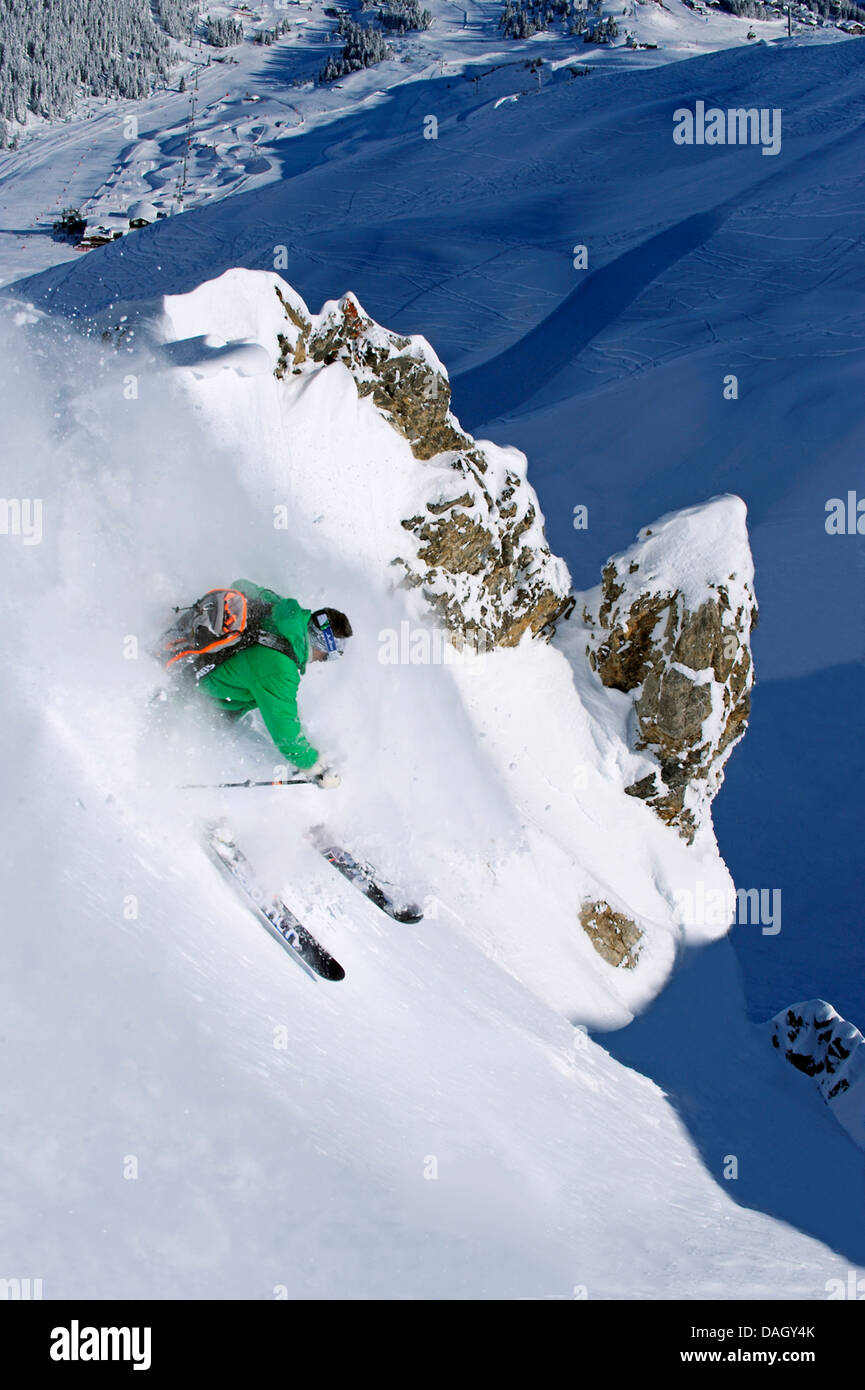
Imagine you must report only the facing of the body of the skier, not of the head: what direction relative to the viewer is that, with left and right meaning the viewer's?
facing to the right of the viewer

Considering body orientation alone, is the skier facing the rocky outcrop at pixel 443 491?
no
